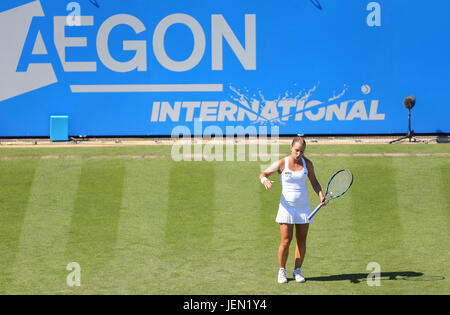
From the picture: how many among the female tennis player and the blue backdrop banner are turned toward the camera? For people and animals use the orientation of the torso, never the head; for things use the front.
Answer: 2

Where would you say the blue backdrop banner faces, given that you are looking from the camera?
facing the viewer

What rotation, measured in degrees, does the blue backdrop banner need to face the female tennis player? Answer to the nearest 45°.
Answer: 0° — it already faces them

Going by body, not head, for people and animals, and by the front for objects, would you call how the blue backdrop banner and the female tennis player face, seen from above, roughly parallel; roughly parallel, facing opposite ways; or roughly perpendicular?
roughly parallel

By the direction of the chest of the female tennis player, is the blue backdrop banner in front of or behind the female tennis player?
behind
